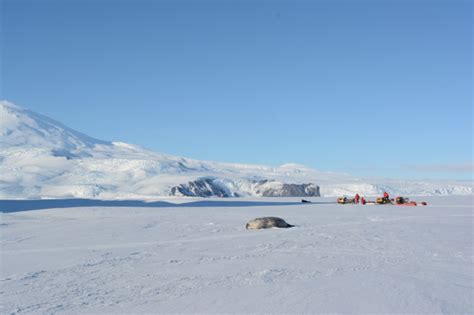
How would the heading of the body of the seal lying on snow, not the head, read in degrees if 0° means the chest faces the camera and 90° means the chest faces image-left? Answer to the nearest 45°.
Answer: approximately 90°
